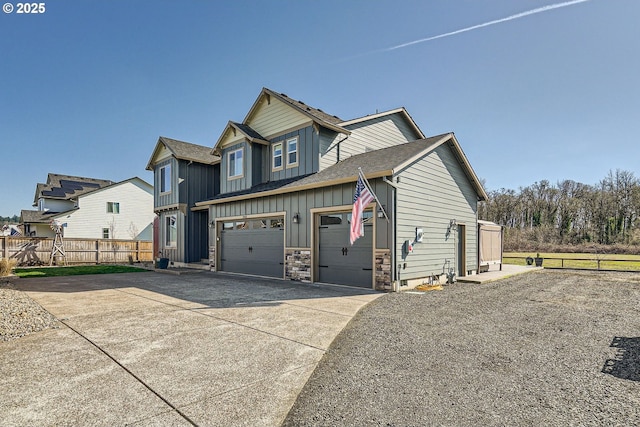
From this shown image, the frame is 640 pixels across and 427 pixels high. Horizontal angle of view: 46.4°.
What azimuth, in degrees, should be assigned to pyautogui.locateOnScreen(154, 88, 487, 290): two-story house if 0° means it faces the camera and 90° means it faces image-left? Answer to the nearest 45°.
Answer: approximately 45°
